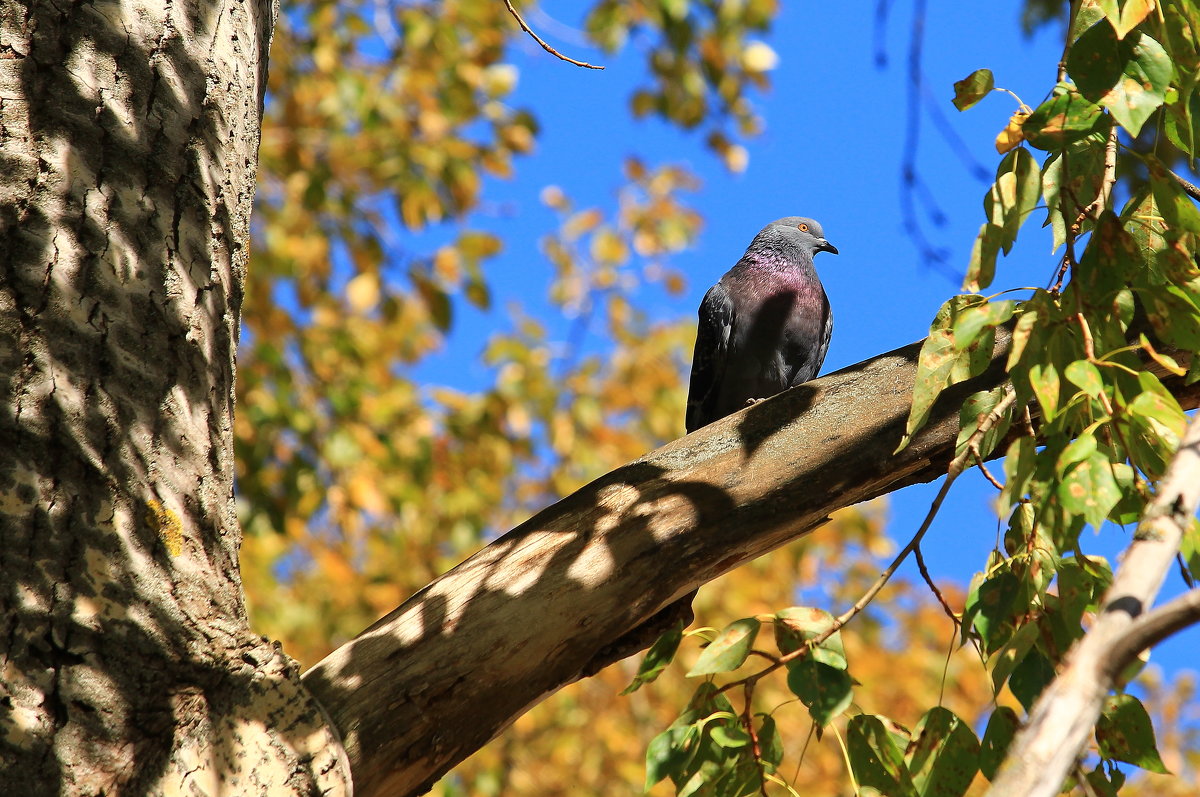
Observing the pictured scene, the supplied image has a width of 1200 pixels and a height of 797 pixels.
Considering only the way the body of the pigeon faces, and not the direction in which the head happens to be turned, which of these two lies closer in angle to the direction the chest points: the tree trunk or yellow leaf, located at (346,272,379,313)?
the tree trunk

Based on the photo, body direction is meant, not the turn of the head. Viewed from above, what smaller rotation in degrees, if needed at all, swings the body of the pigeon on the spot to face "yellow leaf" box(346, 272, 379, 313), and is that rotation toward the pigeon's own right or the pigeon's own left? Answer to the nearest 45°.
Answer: approximately 135° to the pigeon's own right

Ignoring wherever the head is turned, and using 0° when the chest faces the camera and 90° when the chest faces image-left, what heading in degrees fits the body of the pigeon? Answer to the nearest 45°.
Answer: approximately 315°

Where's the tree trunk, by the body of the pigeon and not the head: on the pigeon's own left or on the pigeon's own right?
on the pigeon's own right
